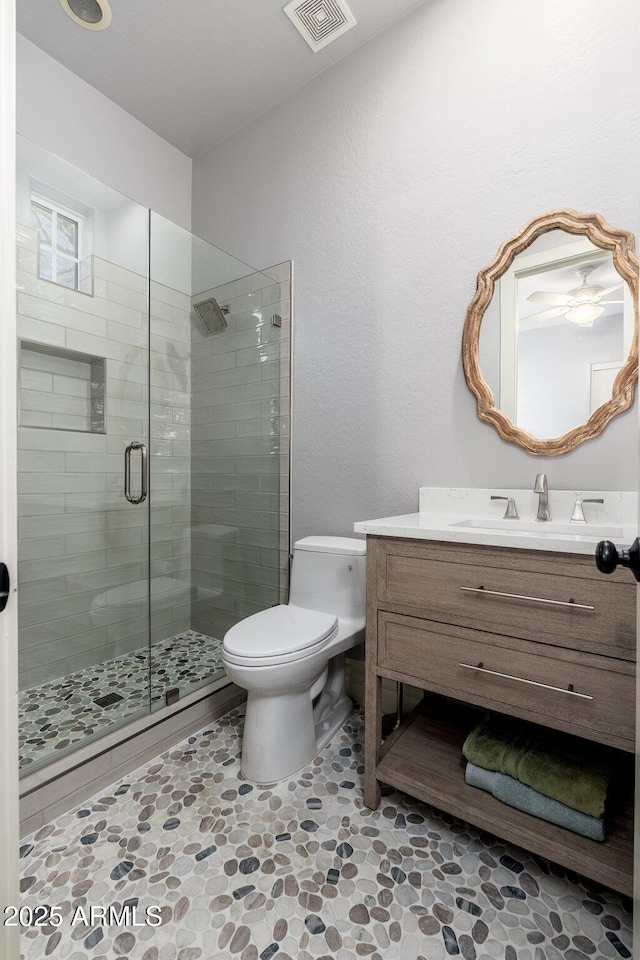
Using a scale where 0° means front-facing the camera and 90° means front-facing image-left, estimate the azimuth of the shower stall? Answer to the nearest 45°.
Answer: approximately 315°

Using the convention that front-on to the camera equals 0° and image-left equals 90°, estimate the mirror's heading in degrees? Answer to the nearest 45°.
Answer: approximately 45°

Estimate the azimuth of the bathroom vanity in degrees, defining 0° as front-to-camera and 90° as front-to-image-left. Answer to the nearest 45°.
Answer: approximately 45°

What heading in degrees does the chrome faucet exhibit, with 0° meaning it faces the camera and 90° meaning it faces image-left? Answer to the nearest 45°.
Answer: approximately 45°

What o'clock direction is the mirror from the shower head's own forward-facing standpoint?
The mirror is roughly at 9 o'clock from the shower head.

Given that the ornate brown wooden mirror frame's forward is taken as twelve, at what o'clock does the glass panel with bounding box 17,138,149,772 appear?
The glass panel is roughly at 1 o'clock from the ornate brown wooden mirror frame.

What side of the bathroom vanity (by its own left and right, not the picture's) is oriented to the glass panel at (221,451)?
right
